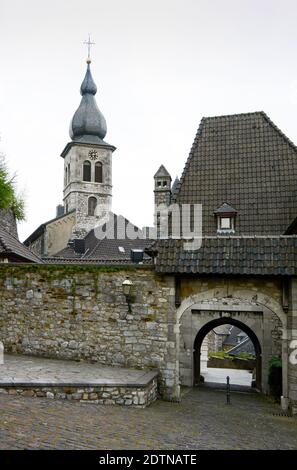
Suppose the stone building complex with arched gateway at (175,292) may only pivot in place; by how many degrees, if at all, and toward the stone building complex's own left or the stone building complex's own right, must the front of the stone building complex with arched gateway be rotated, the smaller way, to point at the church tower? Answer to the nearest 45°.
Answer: approximately 180°

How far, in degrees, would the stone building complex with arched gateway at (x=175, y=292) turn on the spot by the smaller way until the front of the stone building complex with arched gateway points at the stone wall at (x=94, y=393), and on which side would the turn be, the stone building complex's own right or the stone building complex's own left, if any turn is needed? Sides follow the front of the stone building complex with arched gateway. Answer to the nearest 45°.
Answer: approximately 45° to the stone building complex's own right

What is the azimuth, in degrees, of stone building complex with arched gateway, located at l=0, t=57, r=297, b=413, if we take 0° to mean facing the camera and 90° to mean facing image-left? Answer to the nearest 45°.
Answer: approximately 0°

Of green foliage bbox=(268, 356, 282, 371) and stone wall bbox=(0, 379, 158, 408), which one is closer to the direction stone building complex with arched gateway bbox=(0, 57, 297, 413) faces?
the stone wall
